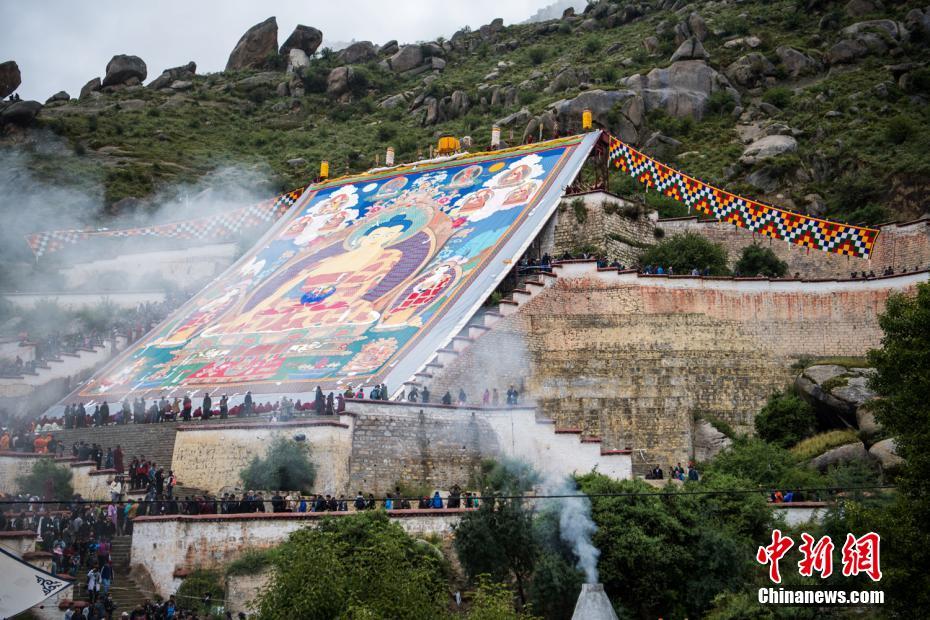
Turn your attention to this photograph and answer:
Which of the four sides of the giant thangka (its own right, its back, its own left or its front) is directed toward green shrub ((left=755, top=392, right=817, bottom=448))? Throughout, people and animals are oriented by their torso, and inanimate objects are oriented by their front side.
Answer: left

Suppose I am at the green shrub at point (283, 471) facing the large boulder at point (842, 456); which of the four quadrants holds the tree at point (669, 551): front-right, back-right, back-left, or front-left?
front-right

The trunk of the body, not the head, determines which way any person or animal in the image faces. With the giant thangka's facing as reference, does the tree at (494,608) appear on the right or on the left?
on its left

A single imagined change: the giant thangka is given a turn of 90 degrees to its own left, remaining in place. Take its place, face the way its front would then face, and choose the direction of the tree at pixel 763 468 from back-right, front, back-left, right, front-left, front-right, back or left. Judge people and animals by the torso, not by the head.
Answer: front

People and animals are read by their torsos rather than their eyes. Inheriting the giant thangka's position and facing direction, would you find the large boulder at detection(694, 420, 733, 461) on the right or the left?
on its left

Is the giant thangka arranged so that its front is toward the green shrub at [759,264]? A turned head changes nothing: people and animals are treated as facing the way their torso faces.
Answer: no

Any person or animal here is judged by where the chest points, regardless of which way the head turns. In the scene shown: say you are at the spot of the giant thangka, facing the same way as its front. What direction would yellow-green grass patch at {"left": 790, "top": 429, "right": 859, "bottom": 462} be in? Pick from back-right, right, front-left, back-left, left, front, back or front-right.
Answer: left

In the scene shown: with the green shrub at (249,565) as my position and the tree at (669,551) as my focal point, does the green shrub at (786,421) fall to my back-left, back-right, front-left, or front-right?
front-left

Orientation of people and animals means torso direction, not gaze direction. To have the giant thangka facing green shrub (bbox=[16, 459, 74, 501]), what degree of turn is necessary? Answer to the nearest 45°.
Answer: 0° — it already faces it

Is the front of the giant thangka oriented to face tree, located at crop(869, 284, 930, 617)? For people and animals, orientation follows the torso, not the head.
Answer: no

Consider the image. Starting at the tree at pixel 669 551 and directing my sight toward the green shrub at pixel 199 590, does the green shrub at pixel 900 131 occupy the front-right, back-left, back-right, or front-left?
back-right

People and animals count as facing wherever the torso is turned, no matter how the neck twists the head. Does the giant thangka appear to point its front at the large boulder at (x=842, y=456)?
no

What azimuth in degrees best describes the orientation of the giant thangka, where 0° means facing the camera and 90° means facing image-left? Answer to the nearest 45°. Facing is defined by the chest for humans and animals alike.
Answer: approximately 45°

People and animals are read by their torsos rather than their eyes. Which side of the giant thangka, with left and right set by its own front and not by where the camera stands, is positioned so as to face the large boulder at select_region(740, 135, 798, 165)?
back

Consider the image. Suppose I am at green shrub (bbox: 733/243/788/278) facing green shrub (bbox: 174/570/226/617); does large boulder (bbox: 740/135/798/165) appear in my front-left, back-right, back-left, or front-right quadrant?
back-right

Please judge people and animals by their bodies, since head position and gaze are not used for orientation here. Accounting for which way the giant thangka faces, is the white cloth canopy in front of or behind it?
in front
